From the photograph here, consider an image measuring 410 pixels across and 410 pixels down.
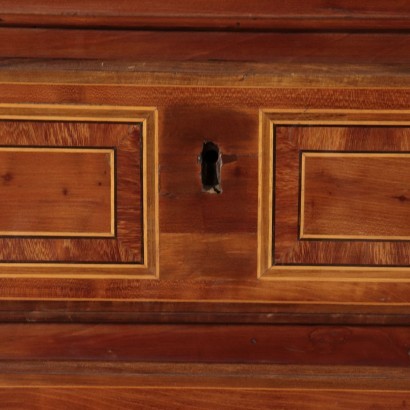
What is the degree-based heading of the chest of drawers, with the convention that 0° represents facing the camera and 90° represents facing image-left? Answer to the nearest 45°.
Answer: approximately 0°
